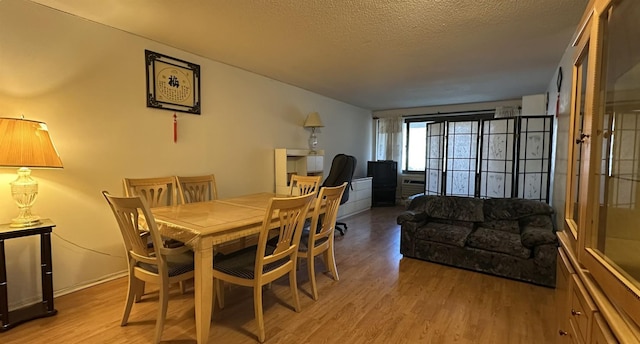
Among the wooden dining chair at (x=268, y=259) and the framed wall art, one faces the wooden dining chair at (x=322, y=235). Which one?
the framed wall art

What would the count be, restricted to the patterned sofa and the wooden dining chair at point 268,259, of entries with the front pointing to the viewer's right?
0

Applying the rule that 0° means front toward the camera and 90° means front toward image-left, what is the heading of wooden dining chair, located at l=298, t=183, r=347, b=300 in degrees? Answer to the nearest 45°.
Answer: approximately 135°

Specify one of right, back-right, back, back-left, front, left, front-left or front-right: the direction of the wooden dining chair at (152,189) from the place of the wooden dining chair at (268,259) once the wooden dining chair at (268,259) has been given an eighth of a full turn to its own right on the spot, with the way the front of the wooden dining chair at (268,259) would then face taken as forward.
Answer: front-left

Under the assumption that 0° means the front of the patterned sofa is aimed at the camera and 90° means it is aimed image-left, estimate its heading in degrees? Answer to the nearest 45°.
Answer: approximately 45°

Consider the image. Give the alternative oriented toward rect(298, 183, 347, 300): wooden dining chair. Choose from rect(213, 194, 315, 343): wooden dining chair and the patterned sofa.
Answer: the patterned sofa

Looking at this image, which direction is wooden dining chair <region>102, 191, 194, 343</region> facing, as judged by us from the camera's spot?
facing away from the viewer and to the right of the viewer

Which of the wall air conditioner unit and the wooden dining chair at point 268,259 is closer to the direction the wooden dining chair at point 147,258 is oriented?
the wall air conditioner unit

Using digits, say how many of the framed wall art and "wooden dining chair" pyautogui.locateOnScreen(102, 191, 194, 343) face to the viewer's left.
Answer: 0

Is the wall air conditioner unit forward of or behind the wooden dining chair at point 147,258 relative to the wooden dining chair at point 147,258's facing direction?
forward

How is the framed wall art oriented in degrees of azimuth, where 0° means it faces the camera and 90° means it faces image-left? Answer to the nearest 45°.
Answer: approximately 315°

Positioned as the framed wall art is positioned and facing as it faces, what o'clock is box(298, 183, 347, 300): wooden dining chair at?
The wooden dining chair is roughly at 12 o'clock from the framed wall art.

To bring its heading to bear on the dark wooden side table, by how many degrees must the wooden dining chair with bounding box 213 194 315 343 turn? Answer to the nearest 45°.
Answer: approximately 45° to its left

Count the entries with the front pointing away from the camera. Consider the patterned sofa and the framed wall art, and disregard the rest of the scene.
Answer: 0
